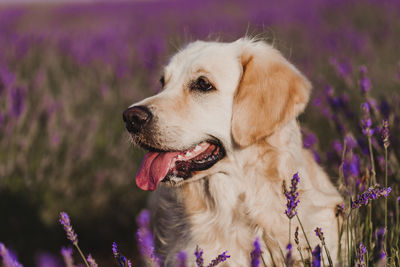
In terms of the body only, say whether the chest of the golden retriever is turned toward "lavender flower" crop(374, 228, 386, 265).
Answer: no

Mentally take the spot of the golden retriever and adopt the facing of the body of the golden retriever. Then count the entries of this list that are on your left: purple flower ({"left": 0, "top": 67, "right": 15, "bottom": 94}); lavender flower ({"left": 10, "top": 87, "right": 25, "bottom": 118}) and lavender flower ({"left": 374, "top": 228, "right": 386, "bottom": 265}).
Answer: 1

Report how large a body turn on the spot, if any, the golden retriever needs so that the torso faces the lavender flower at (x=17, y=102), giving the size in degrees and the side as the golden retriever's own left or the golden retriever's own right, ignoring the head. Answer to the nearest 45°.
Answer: approximately 90° to the golden retriever's own right

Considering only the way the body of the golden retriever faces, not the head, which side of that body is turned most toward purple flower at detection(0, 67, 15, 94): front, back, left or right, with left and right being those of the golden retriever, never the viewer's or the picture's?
right

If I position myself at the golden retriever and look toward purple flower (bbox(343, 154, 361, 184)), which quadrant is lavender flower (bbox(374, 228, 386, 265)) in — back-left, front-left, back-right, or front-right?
front-right

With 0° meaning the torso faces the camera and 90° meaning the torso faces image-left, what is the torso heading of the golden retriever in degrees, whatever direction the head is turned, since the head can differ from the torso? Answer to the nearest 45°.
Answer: approximately 45°
